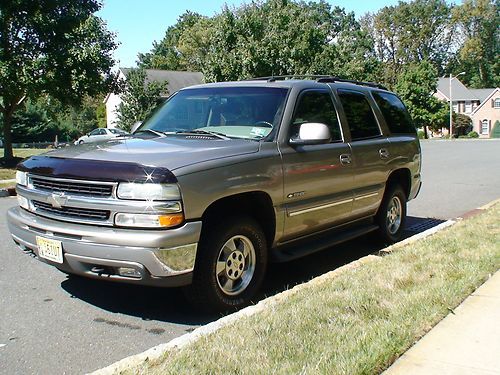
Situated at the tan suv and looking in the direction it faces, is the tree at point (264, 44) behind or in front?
behind

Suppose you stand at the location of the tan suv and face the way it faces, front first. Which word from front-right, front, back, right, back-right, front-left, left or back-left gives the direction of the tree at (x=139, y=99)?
back-right

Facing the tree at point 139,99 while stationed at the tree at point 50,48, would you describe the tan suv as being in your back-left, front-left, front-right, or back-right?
back-right

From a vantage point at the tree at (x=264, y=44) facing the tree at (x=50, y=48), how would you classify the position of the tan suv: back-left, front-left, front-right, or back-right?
front-left

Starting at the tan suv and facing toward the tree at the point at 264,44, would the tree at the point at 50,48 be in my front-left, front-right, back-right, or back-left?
front-left

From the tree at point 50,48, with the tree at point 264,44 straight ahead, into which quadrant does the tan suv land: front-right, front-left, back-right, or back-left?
back-right

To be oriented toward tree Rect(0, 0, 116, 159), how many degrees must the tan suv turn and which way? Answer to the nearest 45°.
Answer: approximately 135° to its right

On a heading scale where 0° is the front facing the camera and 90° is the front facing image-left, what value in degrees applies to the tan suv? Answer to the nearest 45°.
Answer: approximately 45°
